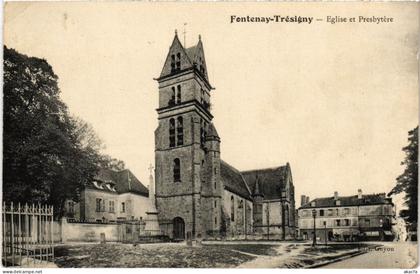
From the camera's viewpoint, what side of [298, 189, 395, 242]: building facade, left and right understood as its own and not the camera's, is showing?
front

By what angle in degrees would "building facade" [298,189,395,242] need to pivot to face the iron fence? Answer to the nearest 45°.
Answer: approximately 45° to its right

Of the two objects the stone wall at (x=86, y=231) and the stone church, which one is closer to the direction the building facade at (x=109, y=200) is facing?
the stone wall

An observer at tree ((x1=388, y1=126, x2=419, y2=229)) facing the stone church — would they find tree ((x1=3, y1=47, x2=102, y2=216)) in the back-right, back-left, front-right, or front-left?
front-left

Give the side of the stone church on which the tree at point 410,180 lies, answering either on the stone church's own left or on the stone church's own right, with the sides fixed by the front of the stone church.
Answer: on the stone church's own left

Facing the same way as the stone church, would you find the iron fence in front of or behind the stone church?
in front

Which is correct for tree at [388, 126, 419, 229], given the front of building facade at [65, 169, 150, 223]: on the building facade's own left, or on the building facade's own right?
on the building facade's own left

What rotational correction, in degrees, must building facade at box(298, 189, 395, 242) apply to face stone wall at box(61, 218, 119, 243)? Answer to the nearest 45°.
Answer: approximately 45° to its right

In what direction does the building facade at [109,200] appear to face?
toward the camera

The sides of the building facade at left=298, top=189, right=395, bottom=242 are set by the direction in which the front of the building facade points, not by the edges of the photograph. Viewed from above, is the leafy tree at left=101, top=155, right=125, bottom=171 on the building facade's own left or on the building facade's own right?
on the building facade's own right
